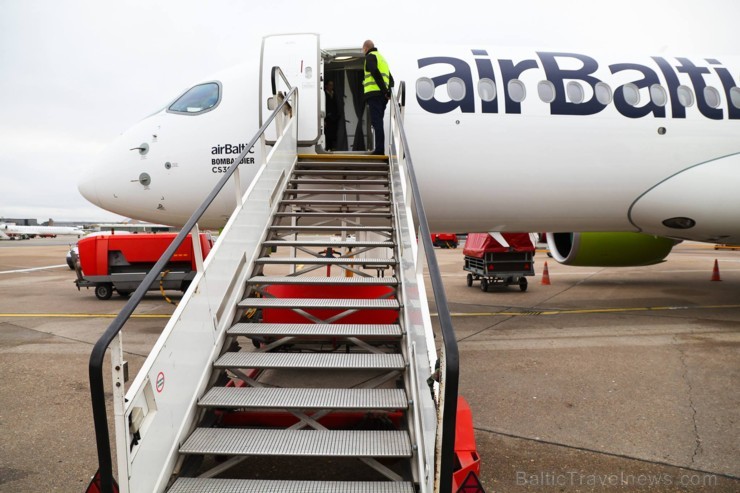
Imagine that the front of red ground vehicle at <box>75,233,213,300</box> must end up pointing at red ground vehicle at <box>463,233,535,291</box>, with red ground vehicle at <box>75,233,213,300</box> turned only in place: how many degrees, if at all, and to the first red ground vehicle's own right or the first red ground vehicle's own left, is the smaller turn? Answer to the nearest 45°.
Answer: approximately 180°

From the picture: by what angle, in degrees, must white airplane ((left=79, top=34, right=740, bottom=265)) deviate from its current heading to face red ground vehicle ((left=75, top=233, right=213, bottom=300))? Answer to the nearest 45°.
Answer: approximately 45° to its right

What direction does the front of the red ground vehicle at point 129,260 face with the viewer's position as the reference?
facing to the left of the viewer

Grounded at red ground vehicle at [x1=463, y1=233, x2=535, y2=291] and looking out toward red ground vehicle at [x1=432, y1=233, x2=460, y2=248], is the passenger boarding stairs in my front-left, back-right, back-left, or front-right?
back-left

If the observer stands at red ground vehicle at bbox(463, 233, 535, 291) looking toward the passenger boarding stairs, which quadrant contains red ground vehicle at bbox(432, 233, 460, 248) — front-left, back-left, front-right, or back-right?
back-right

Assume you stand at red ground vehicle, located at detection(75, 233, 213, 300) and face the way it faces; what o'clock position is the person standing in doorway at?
The person standing in doorway is roughly at 8 o'clock from the red ground vehicle.

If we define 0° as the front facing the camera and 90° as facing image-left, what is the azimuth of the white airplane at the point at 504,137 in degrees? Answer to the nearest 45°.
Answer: approximately 90°

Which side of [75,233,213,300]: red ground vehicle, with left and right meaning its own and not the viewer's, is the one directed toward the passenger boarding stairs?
left

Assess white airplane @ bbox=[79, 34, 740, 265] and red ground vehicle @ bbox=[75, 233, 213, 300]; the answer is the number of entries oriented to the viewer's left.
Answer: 2
